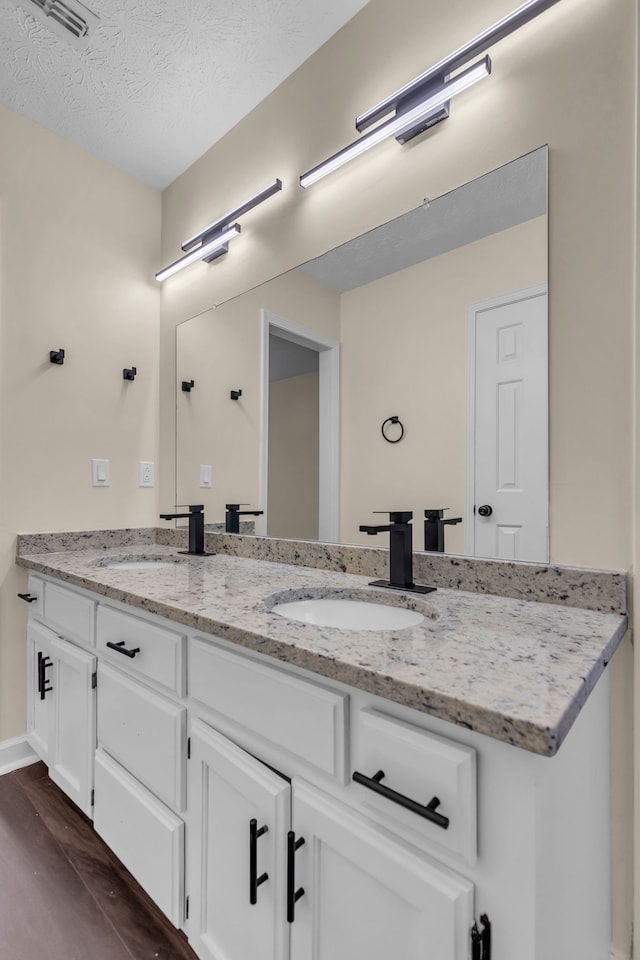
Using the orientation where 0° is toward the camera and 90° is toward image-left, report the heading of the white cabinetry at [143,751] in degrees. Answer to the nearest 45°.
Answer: approximately 45°

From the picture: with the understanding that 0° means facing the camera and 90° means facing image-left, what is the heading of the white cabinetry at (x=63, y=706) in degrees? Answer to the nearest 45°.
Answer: approximately 45°

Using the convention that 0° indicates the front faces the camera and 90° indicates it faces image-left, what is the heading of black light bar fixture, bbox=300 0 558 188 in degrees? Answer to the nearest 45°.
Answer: approximately 45°

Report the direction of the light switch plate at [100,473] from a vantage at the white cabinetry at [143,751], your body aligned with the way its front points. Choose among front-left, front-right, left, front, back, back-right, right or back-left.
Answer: back-right

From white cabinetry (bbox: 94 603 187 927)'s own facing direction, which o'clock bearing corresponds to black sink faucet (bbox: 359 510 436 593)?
The black sink faucet is roughly at 8 o'clock from the white cabinetry.

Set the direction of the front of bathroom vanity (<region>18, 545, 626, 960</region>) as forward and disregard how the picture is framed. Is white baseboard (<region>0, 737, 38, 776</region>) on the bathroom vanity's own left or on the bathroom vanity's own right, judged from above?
on the bathroom vanity's own right

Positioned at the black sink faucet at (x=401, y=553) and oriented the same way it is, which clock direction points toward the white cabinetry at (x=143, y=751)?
The white cabinetry is roughly at 1 o'clock from the black sink faucet.

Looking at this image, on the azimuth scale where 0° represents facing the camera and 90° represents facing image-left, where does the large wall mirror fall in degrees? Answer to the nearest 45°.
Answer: approximately 45°

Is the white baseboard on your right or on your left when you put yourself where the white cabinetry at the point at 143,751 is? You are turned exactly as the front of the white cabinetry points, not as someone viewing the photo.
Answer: on your right
